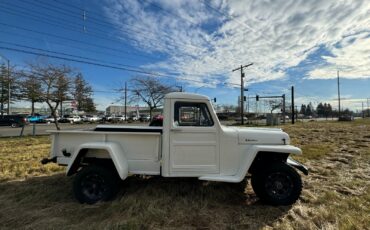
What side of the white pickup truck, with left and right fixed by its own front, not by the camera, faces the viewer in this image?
right
